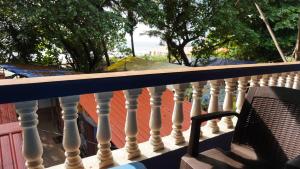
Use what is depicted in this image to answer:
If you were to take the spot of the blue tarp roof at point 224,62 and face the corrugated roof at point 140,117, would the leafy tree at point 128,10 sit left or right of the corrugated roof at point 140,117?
right

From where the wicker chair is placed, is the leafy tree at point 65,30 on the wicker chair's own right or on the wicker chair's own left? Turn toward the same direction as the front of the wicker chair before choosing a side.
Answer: on the wicker chair's own right

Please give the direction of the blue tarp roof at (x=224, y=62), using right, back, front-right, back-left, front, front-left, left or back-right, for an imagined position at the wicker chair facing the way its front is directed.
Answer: back-right

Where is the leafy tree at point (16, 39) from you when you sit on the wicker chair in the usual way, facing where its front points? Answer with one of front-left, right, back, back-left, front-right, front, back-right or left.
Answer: right

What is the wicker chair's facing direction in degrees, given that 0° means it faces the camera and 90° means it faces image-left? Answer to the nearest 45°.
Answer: approximately 45°

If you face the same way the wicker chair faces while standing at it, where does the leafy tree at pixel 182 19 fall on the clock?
The leafy tree is roughly at 4 o'clock from the wicker chair.

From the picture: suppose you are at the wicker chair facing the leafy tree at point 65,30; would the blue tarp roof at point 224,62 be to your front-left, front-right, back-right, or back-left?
front-right
